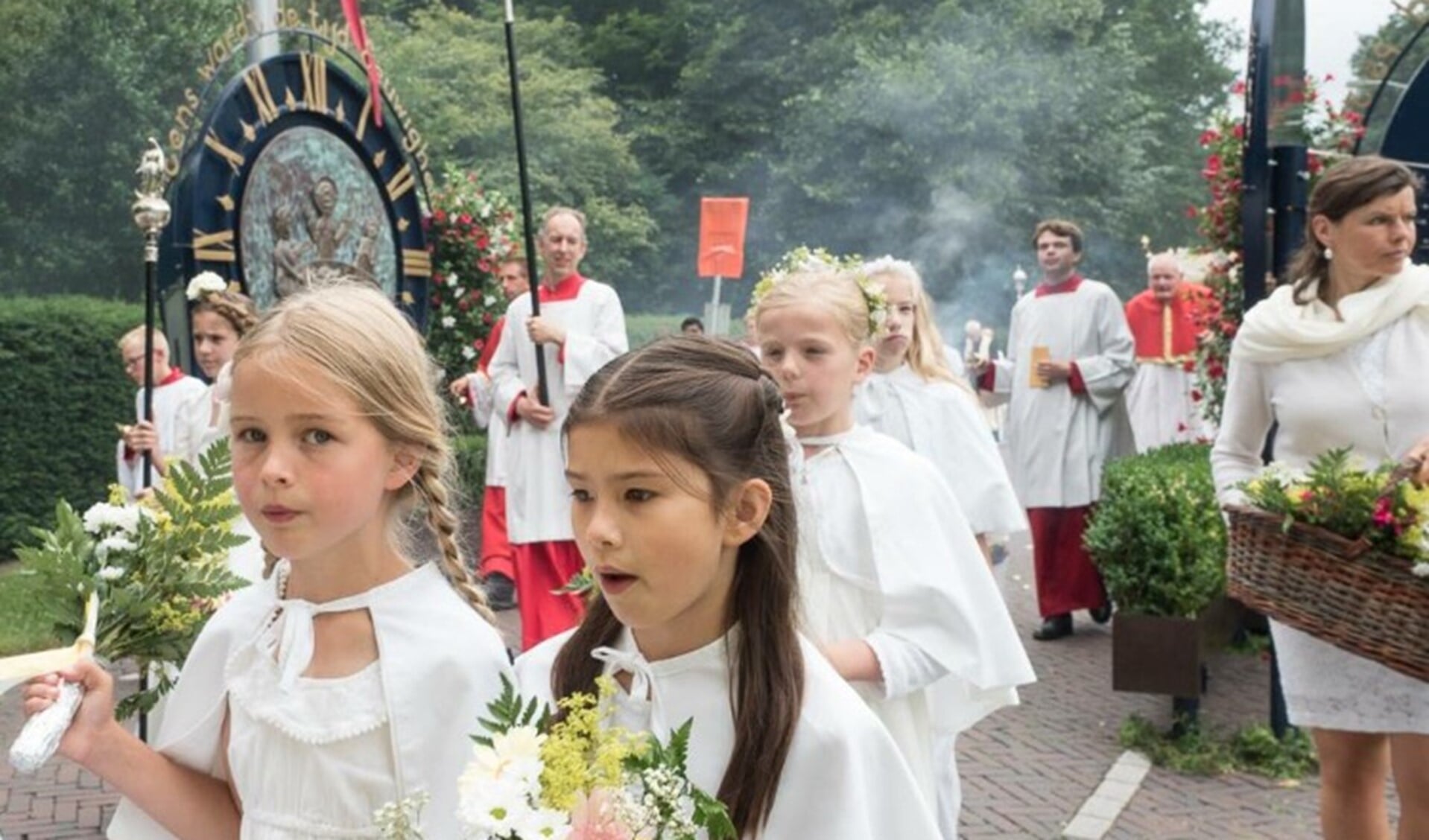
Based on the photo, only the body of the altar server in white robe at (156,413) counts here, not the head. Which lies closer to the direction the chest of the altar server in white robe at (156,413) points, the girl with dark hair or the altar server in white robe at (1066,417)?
the girl with dark hair

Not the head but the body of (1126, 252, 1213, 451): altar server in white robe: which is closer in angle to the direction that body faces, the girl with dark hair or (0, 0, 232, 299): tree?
the girl with dark hair

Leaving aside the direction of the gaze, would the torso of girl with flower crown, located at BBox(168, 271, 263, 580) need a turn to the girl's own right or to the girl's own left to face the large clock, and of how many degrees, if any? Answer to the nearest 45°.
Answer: approximately 135° to the girl's own right

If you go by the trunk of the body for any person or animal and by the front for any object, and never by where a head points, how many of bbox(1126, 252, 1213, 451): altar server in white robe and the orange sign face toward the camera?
2

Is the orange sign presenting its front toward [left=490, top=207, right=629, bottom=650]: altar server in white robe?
yes

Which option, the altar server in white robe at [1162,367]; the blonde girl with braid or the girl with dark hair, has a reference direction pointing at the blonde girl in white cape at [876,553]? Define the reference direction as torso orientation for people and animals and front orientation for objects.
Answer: the altar server in white robe

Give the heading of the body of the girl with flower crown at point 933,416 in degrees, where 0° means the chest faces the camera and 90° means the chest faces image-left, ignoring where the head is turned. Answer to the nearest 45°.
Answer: approximately 45°

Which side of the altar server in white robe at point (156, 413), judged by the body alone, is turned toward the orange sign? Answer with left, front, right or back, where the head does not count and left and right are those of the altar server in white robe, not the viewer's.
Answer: back

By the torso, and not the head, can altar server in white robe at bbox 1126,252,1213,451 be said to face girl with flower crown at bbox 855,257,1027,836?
yes

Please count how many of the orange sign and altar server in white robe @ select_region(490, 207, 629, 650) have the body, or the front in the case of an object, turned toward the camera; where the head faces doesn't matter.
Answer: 2
